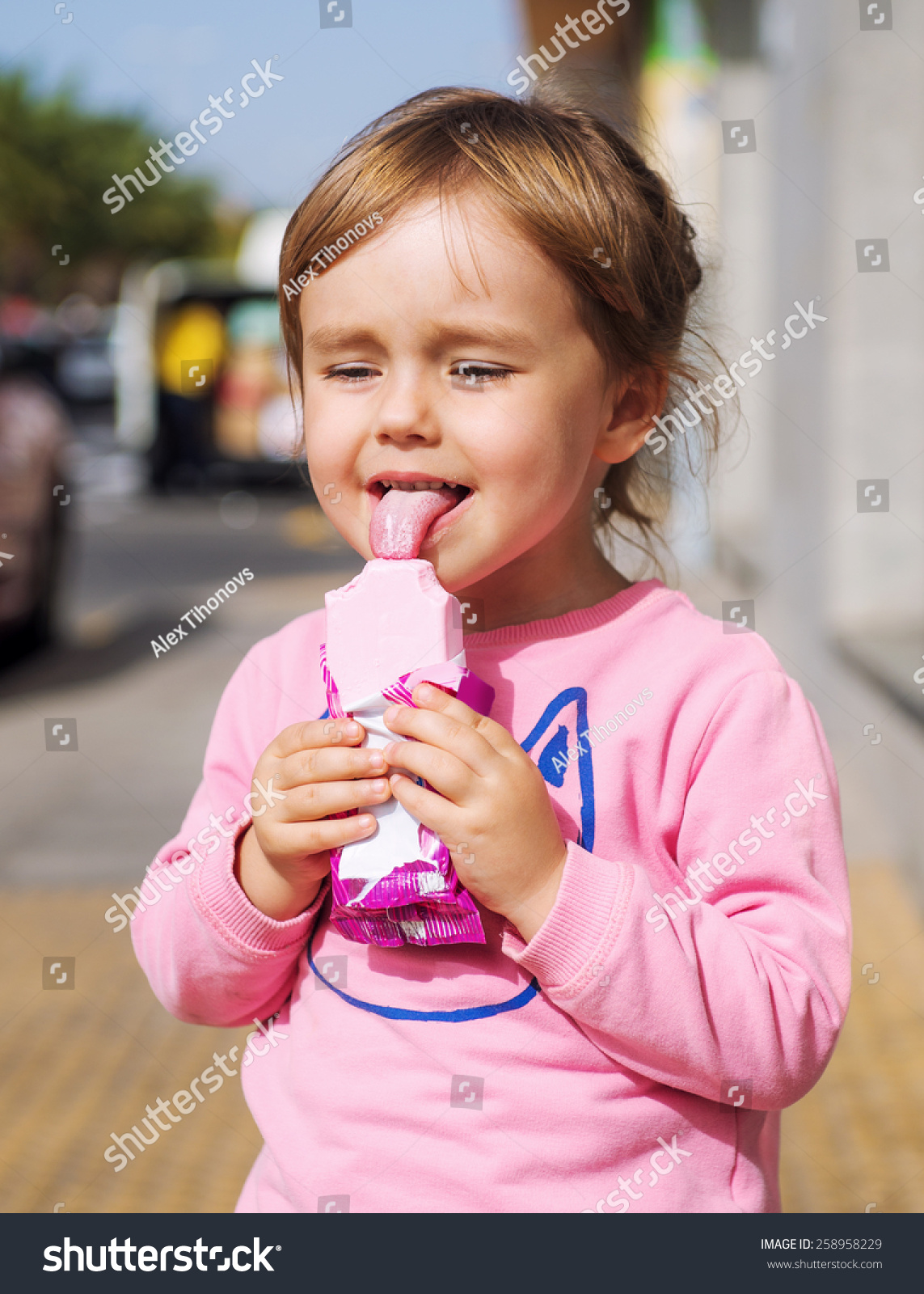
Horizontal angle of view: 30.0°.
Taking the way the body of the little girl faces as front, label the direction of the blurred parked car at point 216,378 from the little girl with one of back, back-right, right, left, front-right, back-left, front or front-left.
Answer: back-right

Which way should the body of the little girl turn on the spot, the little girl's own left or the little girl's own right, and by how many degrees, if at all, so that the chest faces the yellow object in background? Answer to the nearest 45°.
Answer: approximately 135° to the little girl's own right

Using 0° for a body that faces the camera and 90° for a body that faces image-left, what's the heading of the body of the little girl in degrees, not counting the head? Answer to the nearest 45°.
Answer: approximately 45°

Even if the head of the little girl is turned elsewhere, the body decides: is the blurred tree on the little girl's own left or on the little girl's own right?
on the little girl's own right

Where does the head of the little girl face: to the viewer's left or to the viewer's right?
to the viewer's left

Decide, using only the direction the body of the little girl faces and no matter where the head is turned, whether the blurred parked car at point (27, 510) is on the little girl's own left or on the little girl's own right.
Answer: on the little girl's own right
